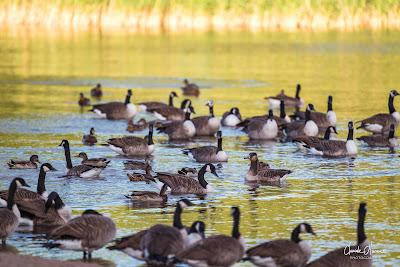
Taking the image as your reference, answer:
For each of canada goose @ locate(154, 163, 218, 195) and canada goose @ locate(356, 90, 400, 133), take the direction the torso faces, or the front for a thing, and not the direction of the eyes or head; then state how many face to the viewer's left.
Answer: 0

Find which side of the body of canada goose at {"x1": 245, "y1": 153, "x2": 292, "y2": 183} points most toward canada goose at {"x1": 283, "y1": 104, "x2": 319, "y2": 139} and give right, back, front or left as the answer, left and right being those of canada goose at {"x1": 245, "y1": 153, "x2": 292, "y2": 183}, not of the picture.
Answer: right

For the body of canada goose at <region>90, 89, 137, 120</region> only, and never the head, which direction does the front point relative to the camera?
to the viewer's right

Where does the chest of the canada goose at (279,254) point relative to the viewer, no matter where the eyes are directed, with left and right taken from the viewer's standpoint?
facing to the right of the viewer

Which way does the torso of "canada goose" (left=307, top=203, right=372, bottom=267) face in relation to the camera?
to the viewer's right

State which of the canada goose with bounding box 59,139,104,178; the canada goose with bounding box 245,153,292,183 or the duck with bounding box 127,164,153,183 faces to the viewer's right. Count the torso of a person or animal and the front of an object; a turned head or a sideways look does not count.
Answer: the duck with bounding box 127,164,153,183

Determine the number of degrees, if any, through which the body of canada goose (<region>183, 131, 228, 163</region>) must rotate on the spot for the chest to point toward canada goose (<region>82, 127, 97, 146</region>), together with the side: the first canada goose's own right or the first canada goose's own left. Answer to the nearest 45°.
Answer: approximately 135° to the first canada goose's own left

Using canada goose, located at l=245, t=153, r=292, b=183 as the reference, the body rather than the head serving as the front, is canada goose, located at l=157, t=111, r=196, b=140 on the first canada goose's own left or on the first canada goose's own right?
on the first canada goose's own right

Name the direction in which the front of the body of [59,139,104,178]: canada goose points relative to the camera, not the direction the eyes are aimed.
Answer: to the viewer's left

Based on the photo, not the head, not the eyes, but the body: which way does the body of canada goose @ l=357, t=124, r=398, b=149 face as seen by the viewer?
to the viewer's right

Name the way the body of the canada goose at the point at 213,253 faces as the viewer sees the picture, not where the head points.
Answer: to the viewer's right

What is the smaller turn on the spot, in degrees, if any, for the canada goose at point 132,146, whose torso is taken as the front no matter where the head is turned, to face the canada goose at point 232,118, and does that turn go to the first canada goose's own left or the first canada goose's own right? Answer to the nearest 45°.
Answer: approximately 45° to the first canada goose's own left

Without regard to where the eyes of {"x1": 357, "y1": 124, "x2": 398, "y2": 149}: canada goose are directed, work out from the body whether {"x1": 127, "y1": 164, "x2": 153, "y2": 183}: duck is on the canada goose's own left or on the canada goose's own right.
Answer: on the canada goose's own right

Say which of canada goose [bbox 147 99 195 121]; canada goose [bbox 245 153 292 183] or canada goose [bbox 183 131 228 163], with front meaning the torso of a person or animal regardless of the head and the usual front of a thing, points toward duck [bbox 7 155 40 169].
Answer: canada goose [bbox 245 153 292 183]

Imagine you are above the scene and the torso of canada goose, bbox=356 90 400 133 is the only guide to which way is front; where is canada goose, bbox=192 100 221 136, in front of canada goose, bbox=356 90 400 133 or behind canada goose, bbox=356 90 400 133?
behind
